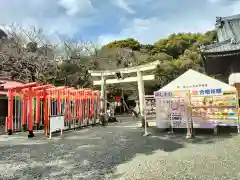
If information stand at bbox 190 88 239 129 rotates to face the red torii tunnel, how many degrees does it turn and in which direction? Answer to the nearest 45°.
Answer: approximately 90° to its right

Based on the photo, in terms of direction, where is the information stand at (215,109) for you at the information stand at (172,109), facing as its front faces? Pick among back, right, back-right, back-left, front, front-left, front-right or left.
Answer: left

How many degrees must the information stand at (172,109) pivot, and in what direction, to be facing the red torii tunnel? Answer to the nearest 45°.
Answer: approximately 90° to its right

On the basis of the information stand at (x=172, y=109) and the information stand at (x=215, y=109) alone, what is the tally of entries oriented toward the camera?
2

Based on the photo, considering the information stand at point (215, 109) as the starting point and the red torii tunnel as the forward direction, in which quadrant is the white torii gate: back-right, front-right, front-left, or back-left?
front-right

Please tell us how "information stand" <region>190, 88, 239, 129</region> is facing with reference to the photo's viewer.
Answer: facing the viewer

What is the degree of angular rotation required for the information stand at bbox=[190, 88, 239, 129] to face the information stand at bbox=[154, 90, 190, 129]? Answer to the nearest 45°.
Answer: approximately 90° to its right

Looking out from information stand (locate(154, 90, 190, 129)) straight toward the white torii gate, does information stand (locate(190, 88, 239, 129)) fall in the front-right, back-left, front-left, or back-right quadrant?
back-right

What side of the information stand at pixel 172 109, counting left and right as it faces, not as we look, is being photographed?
front

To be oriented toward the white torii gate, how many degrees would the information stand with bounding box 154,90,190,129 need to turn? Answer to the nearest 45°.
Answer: approximately 135° to its right

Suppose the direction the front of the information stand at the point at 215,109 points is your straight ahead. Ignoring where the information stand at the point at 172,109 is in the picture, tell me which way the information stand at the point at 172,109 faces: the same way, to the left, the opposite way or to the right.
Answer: the same way
